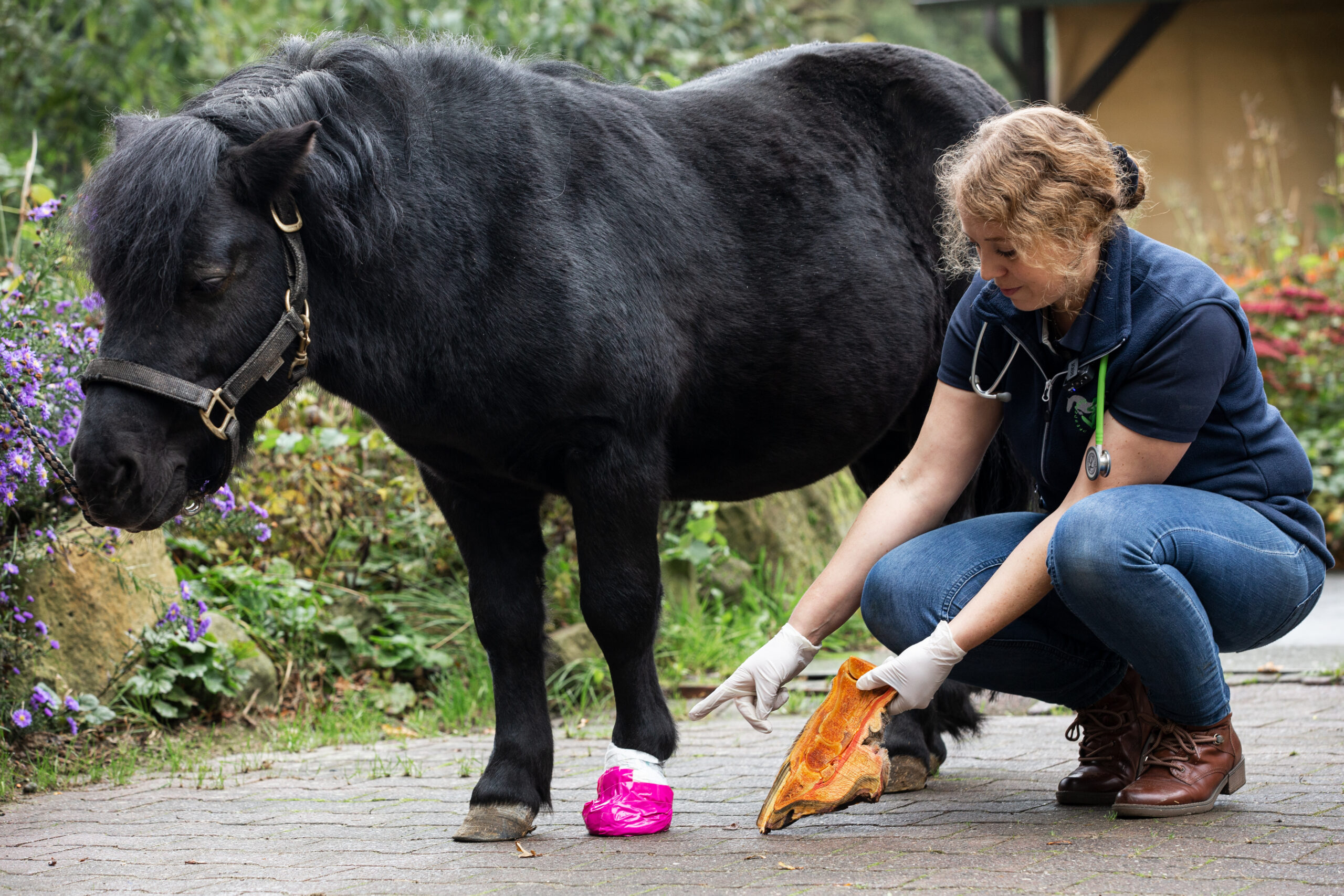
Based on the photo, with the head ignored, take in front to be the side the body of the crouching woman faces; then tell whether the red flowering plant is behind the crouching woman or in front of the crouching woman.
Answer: behind

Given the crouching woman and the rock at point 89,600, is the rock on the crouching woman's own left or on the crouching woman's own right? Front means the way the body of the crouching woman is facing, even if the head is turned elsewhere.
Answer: on the crouching woman's own right

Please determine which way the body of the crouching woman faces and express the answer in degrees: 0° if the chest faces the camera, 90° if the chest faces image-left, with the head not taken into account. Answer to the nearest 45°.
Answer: approximately 45°

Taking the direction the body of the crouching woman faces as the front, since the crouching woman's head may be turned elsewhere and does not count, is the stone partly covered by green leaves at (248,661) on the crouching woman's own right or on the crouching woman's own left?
on the crouching woman's own right

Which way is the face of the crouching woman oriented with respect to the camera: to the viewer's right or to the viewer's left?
to the viewer's left

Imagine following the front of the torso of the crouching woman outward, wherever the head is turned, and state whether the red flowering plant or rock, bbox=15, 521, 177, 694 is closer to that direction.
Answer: the rock
